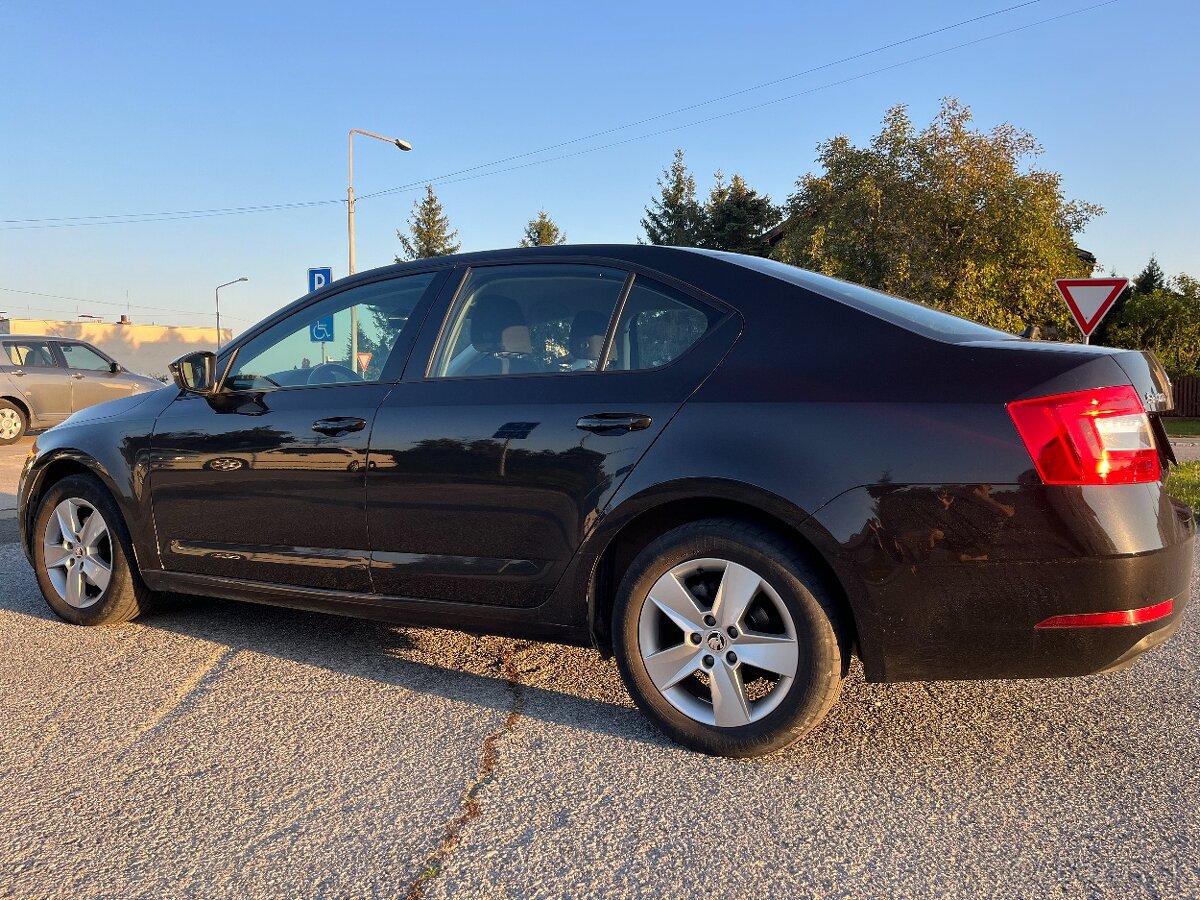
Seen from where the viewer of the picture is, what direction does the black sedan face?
facing away from the viewer and to the left of the viewer

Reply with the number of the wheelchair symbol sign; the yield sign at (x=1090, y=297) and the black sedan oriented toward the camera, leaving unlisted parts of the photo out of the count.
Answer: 2

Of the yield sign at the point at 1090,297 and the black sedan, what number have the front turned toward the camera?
1

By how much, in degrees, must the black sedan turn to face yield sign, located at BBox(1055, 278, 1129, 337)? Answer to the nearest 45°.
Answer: approximately 90° to its right

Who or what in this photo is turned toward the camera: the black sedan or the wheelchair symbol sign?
the wheelchair symbol sign

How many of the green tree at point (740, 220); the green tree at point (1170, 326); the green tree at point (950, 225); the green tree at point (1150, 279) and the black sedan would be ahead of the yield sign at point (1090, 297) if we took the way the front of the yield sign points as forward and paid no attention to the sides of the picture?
1

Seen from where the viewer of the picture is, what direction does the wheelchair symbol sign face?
facing the viewer

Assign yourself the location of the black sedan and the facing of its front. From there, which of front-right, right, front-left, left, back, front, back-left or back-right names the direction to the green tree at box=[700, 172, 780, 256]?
front-right

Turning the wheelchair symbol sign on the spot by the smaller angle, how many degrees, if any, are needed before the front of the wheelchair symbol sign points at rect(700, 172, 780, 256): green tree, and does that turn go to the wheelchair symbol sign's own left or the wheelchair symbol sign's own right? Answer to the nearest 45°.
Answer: approximately 135° to the wheelchair symbol sign's own left

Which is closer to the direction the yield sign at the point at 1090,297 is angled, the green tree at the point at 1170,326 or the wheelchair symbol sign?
the wheelchair symbol sign

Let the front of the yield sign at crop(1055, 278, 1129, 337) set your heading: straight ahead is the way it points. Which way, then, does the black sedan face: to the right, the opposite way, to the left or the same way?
to the right

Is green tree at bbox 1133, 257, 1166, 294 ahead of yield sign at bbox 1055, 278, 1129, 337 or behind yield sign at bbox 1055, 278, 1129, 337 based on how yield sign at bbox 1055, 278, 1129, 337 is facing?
behind

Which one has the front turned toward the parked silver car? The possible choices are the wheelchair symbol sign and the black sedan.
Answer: the black sedan

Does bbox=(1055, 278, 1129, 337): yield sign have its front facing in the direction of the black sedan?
yes

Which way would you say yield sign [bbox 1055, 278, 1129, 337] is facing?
toward the camera

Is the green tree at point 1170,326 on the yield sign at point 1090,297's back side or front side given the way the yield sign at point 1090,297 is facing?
on the back side

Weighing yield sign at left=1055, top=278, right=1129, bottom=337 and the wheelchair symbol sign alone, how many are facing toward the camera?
2

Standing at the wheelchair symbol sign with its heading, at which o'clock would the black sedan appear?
The black sedan is roughly at 11 o'clock from the wheelchair symbol sign.
